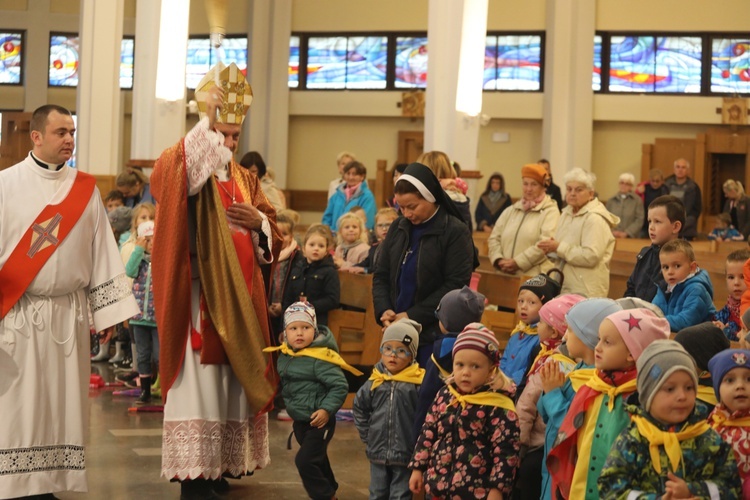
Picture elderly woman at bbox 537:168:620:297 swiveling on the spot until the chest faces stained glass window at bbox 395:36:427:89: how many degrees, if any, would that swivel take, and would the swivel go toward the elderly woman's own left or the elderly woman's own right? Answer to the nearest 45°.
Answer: approximately 135° to the elderly woman's own right

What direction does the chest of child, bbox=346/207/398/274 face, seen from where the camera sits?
toward the camera

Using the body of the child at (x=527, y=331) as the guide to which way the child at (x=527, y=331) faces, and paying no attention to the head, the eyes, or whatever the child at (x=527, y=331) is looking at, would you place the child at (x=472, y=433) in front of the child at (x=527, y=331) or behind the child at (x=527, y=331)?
in front

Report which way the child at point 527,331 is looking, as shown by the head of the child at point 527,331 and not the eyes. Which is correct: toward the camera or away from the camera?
toward the camera

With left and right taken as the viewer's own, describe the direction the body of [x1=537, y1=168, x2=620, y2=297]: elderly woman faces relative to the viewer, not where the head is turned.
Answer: facing the viewer and to the left of the viewer

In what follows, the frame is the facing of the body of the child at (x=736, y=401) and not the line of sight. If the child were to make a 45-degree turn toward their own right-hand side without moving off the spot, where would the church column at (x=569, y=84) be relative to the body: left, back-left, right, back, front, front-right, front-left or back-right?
back-right

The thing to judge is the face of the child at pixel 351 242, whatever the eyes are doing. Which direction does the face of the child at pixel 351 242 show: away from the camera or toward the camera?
toward the camera

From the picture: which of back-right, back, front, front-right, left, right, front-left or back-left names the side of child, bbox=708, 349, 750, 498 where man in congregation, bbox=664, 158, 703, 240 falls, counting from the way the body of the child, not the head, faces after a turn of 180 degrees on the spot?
front

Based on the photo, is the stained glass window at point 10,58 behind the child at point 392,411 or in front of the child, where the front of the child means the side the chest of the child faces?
behind

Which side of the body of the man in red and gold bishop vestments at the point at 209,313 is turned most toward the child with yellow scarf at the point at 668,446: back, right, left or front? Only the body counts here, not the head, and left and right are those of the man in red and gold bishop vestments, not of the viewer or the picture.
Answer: front

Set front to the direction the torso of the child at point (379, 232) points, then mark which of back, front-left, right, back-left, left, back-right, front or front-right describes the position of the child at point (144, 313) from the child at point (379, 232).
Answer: right
